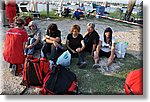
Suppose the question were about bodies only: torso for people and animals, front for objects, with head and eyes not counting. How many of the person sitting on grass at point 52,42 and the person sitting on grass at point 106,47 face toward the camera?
2

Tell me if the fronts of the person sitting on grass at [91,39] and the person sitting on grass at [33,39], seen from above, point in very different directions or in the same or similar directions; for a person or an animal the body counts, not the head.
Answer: same or similar directions

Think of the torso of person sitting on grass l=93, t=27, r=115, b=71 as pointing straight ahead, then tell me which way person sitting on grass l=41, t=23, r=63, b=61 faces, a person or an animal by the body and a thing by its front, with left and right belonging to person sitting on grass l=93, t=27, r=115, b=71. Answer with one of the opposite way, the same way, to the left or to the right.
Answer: the same way

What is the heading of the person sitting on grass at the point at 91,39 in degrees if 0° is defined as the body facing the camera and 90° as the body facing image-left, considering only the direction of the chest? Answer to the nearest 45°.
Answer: approximately 45°

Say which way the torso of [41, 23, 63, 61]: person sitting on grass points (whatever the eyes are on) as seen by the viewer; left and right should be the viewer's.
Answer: facing the viewer

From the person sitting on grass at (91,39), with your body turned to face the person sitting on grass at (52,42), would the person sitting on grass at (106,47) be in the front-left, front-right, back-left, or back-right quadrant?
back-left

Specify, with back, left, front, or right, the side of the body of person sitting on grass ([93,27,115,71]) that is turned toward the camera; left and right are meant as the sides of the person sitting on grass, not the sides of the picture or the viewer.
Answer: front
